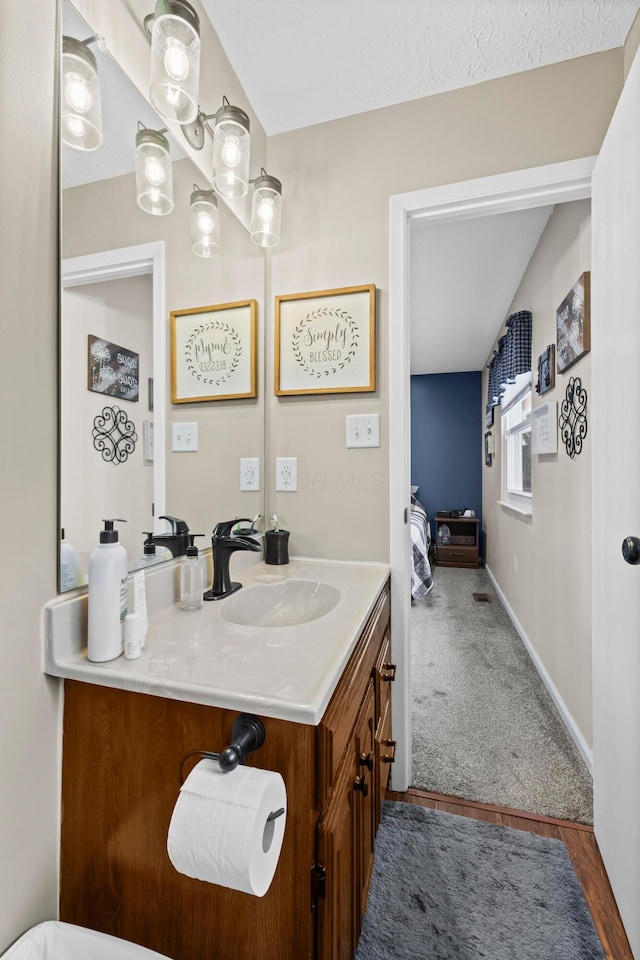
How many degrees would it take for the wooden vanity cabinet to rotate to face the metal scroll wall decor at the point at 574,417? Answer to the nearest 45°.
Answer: approximately 45° to its left

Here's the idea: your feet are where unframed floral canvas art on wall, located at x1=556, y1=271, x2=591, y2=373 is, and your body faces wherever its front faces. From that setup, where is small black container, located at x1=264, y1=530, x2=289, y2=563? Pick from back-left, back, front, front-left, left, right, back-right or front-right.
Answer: front-left

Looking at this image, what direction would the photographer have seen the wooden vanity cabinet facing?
facing to the right of the viewer

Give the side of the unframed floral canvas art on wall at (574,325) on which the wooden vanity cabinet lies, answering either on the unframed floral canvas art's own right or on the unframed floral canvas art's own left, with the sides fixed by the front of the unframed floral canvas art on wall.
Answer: on the unframed floral canvas art's own left

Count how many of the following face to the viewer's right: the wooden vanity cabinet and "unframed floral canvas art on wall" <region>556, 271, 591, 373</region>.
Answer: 1

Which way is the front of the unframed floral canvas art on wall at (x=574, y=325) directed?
to the viewer's left

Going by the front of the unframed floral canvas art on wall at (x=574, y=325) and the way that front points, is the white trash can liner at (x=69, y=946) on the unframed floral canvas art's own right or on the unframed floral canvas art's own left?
on the unframed floral canvas art's own left
